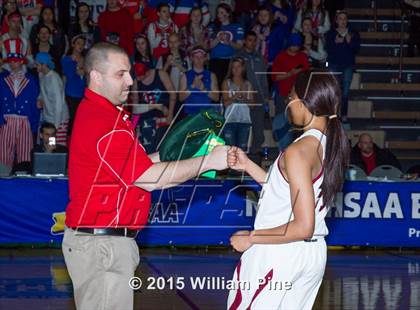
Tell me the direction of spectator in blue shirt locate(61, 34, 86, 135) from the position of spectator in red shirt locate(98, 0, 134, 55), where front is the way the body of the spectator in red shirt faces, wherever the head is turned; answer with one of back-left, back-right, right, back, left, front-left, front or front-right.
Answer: front-right

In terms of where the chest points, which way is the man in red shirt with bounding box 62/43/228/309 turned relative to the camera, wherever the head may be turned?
to the viewer's right

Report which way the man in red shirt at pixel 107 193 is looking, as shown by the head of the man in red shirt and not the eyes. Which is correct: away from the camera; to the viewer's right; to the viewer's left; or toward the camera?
to the viewer's right

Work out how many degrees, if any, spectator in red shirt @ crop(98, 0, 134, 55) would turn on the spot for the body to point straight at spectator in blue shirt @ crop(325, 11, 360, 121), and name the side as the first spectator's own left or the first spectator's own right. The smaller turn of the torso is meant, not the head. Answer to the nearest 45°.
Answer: approximately 90° to the first spectator's own left

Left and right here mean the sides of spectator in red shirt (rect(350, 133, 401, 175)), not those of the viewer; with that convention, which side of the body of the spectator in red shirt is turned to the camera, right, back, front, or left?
front

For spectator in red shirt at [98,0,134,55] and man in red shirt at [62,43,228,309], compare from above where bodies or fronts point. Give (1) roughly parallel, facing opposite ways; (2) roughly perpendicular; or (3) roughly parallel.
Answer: roughly perpendicular

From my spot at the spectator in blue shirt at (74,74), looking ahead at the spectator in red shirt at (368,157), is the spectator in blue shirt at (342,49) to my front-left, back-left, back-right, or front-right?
front-left

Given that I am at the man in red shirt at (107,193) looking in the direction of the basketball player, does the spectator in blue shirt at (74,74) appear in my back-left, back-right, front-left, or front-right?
back-left

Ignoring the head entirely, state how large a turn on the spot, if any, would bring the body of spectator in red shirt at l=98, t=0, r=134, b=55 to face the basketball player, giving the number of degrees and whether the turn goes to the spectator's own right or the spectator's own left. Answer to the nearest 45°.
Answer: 0° — they already face them

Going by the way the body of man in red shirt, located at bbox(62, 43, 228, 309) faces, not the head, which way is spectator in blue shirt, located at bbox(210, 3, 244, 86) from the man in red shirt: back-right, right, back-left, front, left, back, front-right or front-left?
left

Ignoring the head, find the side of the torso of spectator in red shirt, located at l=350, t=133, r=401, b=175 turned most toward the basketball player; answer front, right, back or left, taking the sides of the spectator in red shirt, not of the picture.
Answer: front

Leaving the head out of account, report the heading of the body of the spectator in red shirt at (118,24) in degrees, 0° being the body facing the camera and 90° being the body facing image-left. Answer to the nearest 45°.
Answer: approximately 0°

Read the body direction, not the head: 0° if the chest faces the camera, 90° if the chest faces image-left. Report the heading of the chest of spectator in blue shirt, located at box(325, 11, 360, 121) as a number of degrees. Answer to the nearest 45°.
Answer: approximately 0°

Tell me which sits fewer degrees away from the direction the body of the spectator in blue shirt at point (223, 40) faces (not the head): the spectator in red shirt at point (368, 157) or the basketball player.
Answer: the basketball player

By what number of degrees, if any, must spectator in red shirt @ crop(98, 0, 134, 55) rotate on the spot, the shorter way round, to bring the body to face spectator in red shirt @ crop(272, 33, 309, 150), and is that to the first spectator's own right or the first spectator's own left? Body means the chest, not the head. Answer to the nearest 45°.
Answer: approximately 90° to the first spectator's own left

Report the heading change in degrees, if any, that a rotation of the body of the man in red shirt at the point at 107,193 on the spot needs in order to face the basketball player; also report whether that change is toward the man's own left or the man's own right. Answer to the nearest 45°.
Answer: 0° — they already face them
